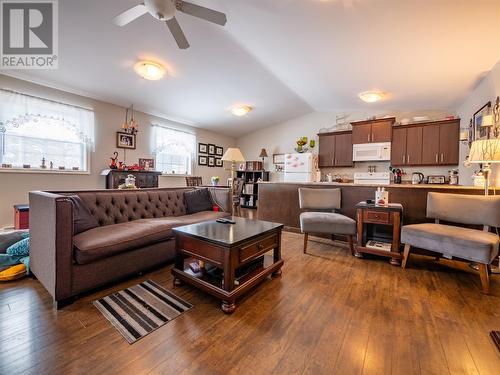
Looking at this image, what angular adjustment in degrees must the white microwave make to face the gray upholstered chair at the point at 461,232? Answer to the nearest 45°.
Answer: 0° — it already faces it

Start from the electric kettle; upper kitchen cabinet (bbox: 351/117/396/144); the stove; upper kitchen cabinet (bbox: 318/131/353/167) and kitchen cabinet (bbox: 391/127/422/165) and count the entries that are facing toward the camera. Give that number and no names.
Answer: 4

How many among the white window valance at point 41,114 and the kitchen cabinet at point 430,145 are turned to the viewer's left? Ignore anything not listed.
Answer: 0

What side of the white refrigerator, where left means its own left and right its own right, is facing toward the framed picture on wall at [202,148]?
right

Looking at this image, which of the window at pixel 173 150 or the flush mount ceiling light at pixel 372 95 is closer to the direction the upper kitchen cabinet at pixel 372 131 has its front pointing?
the flush mount ceiling light

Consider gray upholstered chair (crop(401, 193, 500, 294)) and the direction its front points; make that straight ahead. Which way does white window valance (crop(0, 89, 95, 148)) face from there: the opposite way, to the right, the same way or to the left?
the opposite way

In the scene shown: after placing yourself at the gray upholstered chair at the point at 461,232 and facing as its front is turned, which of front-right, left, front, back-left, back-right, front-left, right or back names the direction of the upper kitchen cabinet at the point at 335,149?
right

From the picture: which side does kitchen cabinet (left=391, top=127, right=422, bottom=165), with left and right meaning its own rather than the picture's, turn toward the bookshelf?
right

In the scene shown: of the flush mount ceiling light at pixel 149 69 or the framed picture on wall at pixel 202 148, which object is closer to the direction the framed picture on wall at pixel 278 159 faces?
the flush mount ceiling light

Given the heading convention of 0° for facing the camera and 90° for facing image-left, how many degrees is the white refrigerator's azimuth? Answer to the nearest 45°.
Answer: approximately 0°
